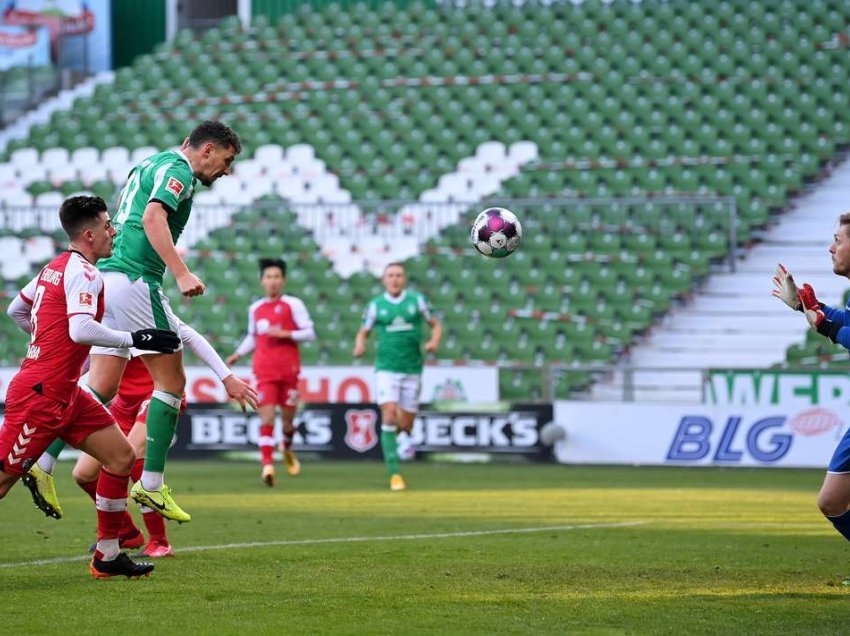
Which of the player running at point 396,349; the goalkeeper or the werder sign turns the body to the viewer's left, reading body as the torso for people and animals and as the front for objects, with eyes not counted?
the goalkeeper

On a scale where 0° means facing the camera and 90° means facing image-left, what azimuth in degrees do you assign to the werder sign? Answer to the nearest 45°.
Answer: approximately 0°

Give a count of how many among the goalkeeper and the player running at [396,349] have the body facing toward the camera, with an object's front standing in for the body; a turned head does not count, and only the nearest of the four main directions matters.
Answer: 1

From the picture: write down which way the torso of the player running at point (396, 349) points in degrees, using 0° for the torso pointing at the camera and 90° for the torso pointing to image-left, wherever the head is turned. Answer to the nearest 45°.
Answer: approximately 0°

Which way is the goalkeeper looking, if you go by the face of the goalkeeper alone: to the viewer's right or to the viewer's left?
to the viewer's left

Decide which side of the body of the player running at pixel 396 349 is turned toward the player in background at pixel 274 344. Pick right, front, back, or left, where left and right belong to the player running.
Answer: right

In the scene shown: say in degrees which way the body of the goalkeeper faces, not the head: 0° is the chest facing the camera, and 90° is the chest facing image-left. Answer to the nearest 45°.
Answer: approximately 90°

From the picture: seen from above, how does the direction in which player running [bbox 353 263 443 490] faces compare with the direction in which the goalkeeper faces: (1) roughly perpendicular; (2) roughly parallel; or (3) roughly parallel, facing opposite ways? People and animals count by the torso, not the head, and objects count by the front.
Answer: roughly perpendicular

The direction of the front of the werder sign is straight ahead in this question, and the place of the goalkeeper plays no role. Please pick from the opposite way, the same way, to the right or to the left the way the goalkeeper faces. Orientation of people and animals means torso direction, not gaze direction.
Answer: to the right
